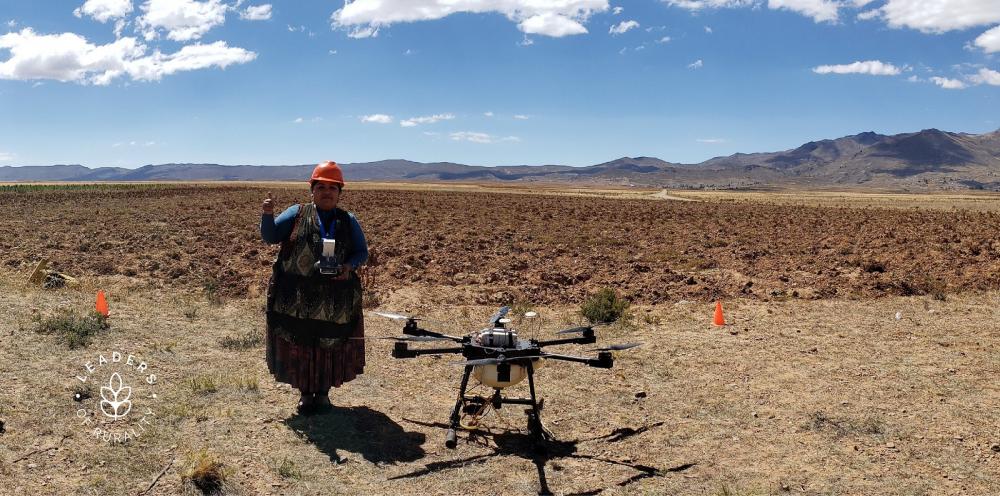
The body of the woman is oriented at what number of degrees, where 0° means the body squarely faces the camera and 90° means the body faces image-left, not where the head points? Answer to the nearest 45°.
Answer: approximately 0°

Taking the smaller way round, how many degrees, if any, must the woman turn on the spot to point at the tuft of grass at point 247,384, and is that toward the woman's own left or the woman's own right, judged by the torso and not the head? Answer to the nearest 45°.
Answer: approximately 135° to the woman's own right

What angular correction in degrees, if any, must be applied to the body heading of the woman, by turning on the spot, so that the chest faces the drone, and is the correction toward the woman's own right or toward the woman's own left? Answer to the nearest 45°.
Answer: approximately 45° to the woman's own left
